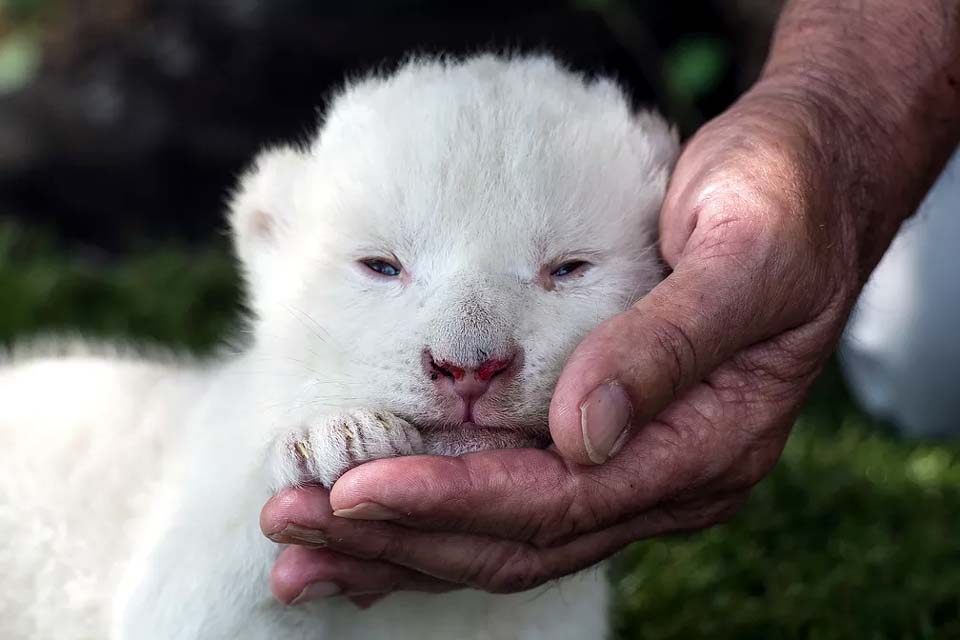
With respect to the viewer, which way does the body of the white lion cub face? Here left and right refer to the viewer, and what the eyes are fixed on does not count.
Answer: facing the viewer and to the right of the viewer
